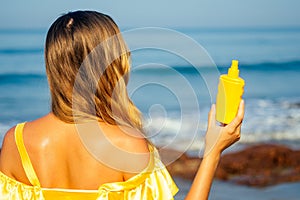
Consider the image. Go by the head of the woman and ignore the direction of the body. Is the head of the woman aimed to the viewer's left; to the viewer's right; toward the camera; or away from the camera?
away from the camera

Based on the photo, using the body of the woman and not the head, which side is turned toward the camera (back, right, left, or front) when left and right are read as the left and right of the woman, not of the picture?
back
